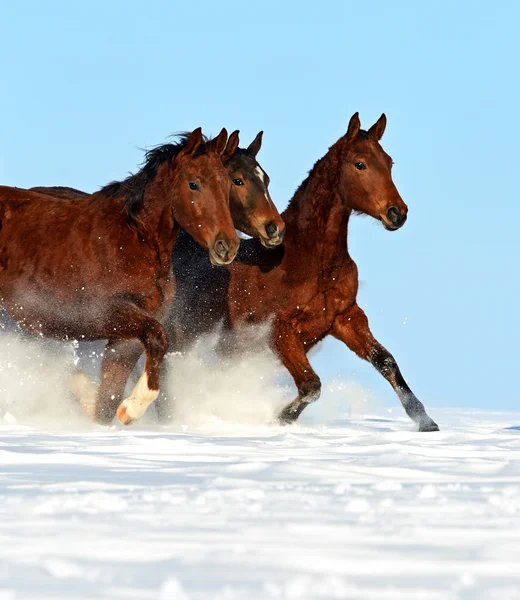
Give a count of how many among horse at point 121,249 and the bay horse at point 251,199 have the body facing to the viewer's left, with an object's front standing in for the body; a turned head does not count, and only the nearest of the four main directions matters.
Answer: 0

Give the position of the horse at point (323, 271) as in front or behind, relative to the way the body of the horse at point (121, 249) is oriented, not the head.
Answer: in front

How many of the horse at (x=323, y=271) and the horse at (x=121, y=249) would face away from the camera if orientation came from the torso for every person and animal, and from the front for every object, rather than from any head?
0

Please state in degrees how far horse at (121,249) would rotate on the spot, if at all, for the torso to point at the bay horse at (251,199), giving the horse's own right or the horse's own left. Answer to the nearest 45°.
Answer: approximately 45° to the horse's own left

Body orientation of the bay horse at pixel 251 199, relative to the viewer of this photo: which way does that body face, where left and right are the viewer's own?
facing the viewer and to the right of the viewer

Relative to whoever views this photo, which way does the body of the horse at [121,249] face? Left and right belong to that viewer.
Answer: facing to the right of the viewer

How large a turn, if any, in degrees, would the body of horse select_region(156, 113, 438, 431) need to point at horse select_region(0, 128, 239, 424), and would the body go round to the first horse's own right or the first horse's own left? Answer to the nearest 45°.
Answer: approximately 90° to the first horse's own right
